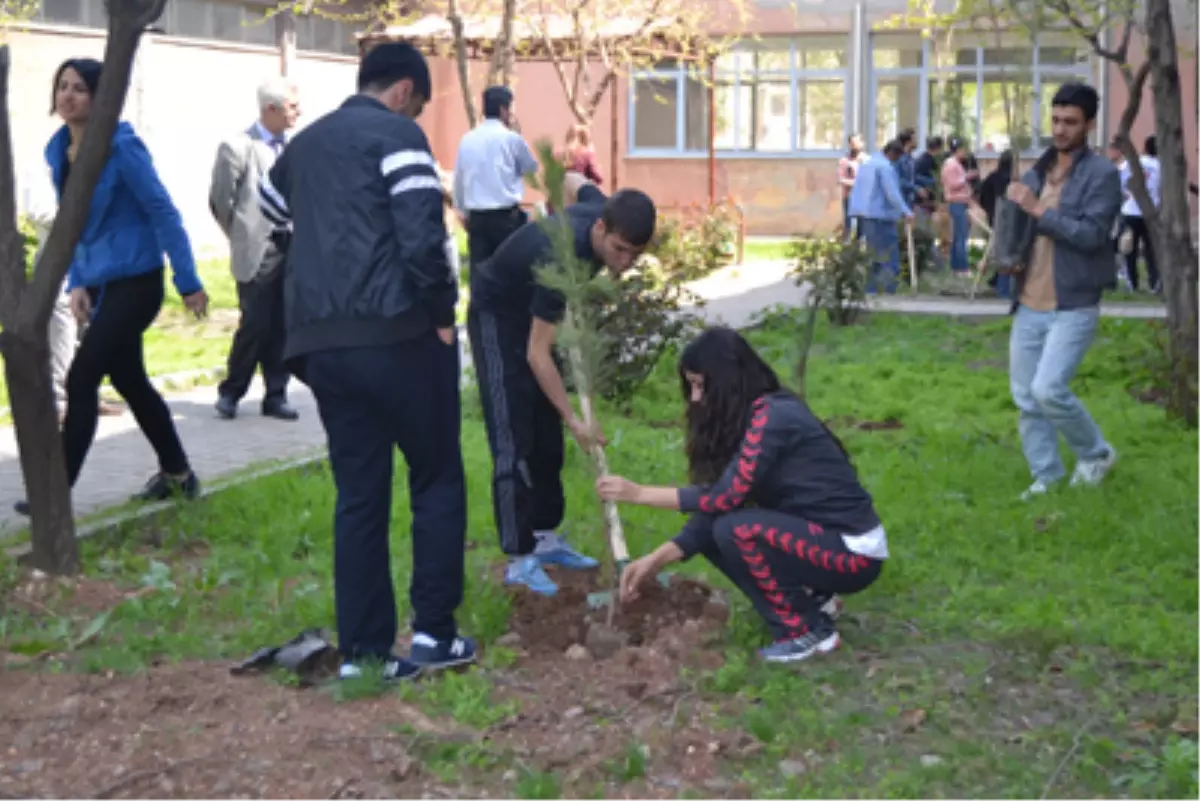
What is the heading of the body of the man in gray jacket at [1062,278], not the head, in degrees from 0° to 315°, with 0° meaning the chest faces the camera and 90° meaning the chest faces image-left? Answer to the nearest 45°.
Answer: approximately 45°

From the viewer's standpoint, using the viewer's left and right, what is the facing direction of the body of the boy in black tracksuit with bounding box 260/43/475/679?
facing away from the viewer and to the right of the viewer

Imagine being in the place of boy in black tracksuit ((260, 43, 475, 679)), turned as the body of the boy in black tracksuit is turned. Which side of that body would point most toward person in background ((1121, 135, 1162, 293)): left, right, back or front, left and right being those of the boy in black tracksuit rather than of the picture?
front

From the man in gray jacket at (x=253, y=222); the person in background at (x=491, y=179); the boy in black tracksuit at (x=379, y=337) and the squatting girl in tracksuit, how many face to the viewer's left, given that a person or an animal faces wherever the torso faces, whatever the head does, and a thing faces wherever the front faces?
1

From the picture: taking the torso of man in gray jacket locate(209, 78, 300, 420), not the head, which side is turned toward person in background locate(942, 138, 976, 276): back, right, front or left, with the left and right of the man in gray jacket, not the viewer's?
left

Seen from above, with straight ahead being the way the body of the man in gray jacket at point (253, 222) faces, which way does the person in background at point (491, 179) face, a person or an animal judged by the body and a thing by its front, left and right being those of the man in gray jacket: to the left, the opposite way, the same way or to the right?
to the left

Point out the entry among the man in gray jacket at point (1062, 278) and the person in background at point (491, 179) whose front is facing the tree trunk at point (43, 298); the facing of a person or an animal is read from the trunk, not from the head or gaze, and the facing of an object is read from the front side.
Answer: the man in gray jacket

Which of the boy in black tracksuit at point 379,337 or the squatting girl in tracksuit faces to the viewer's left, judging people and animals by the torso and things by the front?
the squatting girl in tracksuit

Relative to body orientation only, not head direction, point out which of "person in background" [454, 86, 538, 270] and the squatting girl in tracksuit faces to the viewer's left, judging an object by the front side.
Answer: the squatting girl in tracksuit

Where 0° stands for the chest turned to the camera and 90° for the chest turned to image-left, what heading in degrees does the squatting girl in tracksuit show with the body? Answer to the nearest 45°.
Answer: approximately 90°

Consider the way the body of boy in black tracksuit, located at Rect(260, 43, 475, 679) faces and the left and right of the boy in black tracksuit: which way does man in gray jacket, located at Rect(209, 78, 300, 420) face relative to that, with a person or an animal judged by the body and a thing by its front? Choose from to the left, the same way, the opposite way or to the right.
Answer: to the right

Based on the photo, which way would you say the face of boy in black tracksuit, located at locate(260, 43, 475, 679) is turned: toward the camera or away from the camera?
away from the camera

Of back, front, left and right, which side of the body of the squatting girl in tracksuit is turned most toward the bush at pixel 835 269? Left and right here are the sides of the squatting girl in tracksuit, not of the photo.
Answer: right

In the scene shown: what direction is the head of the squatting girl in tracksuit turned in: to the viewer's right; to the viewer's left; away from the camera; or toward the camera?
to the viewer's left
